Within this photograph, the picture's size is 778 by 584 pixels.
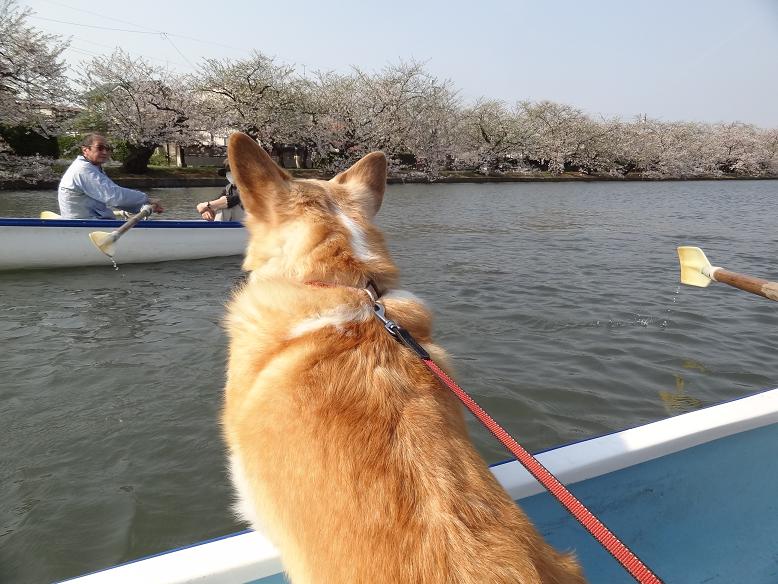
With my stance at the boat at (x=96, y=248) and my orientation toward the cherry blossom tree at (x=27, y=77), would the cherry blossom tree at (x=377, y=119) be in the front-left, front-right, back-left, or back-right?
front-right

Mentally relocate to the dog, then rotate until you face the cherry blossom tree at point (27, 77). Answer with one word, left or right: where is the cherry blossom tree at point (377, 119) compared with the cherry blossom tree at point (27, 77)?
right

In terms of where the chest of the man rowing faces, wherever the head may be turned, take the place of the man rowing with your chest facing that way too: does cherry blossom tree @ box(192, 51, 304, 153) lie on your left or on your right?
on your left

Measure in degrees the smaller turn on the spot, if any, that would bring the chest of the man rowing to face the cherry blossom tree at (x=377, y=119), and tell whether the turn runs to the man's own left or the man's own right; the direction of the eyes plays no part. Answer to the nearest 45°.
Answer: approximately 45° to the man's own left

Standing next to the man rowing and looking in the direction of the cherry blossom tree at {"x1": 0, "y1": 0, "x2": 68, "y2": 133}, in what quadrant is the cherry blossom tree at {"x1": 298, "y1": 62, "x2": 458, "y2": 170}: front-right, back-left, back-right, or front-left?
front-right

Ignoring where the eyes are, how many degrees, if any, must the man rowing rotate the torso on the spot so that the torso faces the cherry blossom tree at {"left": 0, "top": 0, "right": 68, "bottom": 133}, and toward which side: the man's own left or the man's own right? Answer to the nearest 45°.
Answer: approximately 90° to the man's own left

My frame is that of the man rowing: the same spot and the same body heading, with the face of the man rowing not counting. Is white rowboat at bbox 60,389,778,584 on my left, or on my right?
on my right

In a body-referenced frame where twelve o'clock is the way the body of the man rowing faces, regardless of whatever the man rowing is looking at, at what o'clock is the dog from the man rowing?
The dog is roughly at 3 o'clock from the man rowing.

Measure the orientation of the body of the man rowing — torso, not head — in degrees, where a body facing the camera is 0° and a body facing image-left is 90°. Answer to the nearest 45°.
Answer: approximately 270°

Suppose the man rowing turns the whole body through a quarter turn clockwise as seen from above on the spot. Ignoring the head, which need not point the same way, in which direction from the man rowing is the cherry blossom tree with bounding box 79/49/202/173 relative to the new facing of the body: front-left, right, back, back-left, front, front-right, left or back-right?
back
